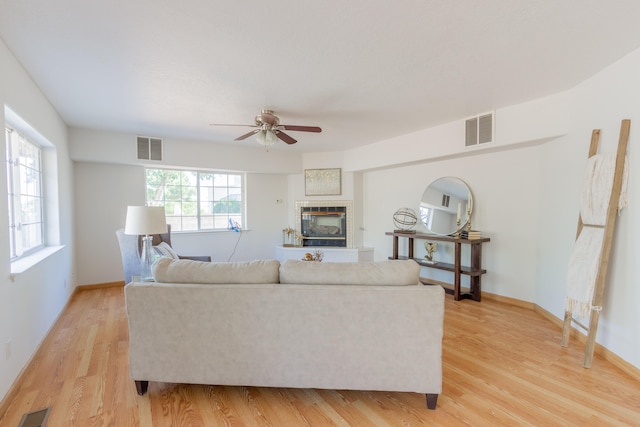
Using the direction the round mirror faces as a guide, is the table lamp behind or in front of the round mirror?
in front

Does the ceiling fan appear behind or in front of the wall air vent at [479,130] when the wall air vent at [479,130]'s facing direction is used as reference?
in front

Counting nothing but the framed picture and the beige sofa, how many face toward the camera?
1

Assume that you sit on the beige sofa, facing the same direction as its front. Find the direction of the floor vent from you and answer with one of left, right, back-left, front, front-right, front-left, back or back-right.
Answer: left

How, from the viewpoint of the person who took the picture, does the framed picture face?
facing the viewer

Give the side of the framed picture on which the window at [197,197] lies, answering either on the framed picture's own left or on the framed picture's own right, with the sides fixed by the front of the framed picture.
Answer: on the framed picture's own right

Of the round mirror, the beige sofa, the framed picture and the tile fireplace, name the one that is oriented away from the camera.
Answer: the beige sofa

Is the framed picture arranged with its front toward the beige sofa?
yes

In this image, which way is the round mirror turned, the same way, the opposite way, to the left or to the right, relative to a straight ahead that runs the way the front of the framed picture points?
to the right

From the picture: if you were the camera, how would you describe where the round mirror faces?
facing the viewer and to the left of the viewer

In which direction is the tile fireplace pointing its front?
toward the camera

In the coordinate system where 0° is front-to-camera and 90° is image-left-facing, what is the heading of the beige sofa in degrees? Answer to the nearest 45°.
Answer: approximately 180°

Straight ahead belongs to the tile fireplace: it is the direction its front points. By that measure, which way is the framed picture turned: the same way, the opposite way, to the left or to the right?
the same way

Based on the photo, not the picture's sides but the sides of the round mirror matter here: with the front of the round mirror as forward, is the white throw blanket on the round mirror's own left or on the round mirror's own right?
on the round mirror's own left

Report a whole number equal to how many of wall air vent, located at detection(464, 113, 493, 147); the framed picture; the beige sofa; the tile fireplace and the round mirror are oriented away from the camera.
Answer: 1

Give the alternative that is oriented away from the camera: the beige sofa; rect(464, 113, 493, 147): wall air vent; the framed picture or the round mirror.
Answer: the beige sofa
